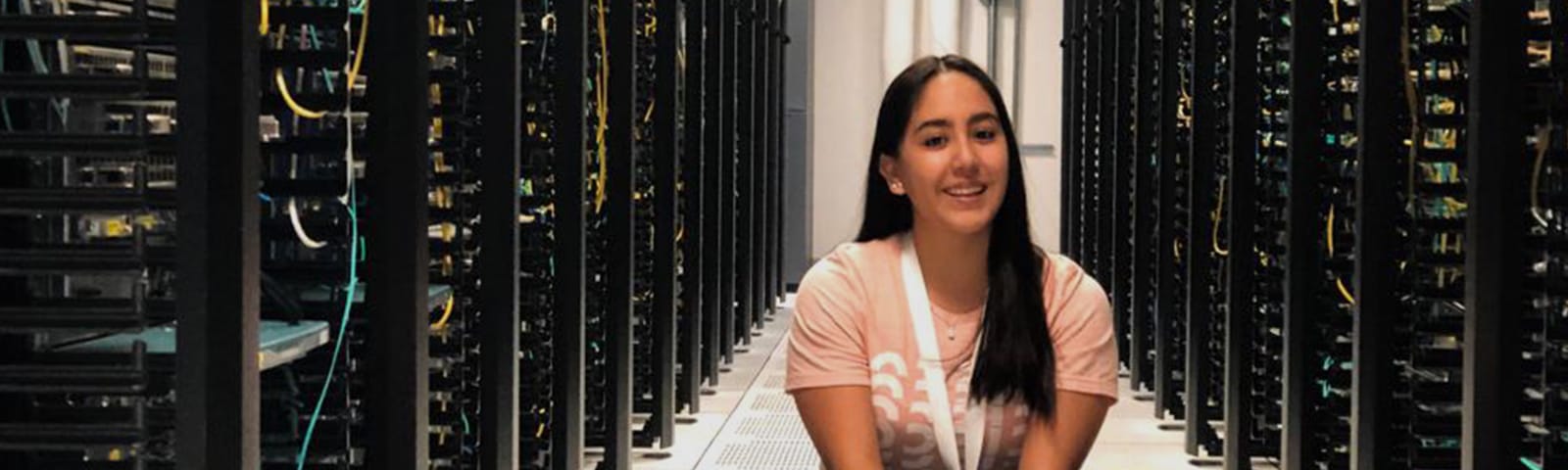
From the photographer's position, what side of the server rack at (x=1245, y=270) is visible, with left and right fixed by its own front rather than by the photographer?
left

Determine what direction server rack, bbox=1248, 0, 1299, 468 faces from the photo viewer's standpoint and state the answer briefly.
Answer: facing to the left of the viewer

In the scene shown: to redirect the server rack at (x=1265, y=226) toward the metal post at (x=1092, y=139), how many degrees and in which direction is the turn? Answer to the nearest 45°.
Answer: approximately 90° to its right

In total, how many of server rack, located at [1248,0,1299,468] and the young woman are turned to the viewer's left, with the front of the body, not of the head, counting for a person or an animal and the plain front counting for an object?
1

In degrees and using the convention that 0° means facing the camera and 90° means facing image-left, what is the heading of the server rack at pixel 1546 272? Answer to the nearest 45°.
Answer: approximately 45°

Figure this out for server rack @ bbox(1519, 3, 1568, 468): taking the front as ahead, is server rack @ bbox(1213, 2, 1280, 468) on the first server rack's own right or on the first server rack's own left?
on the first server rack's own right

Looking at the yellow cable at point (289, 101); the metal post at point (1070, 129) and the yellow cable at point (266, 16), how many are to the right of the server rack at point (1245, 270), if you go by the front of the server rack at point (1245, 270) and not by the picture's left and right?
1

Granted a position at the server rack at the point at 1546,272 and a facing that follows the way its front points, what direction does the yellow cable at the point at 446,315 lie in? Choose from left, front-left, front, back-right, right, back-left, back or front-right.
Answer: front-right

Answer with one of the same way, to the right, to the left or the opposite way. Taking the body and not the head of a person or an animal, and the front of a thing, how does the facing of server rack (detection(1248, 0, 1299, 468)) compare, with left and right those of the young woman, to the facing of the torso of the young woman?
to the right

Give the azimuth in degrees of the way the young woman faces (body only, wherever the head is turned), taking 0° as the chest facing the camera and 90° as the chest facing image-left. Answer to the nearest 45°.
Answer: approximately 0°

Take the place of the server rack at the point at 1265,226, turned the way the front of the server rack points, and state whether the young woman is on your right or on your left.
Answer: on your left

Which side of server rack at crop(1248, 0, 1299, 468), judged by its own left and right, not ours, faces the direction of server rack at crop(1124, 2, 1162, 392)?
right
